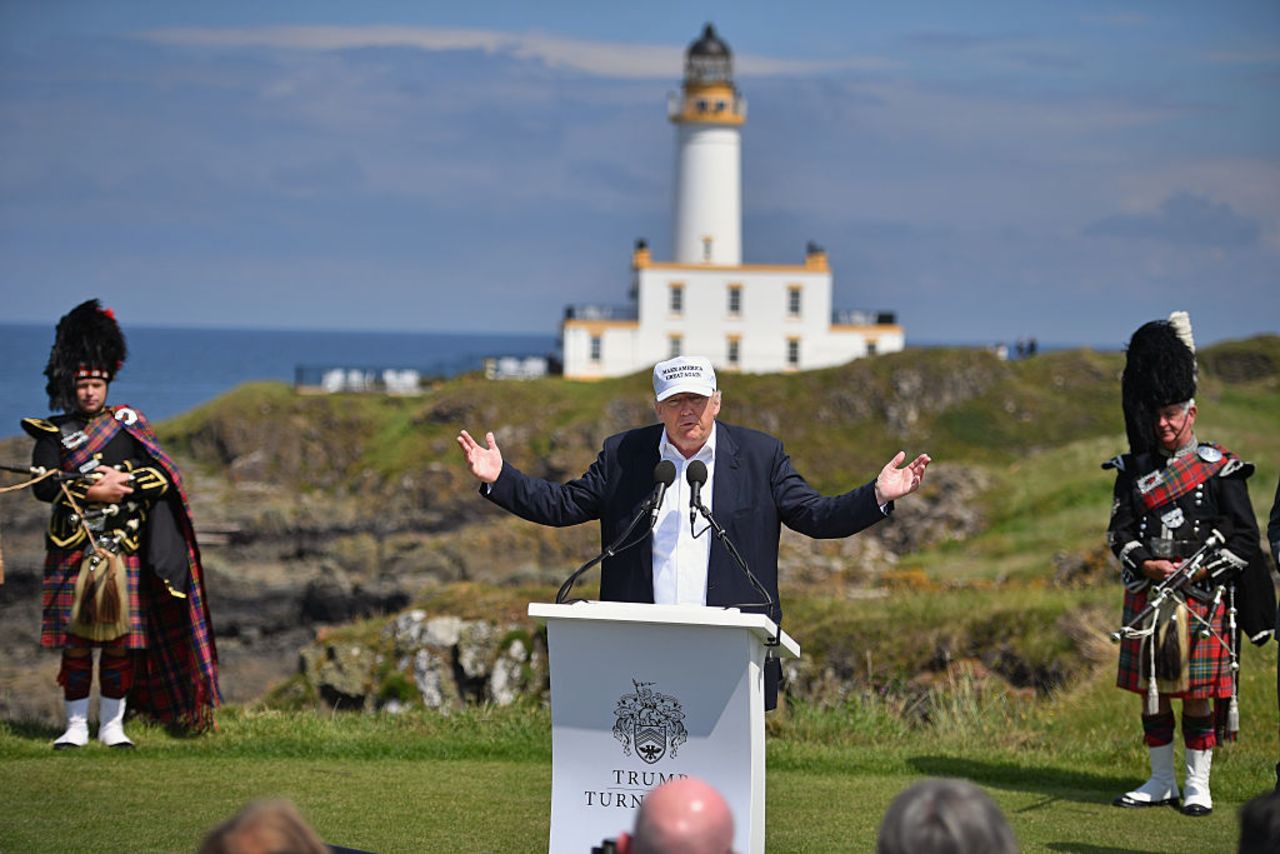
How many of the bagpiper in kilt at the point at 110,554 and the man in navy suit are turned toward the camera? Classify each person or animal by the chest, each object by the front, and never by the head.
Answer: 2

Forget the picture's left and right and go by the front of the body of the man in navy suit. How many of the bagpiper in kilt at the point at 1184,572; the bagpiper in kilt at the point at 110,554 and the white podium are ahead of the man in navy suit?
1

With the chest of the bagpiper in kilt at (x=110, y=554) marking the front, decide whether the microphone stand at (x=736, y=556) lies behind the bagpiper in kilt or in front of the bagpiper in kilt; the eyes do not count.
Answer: in front

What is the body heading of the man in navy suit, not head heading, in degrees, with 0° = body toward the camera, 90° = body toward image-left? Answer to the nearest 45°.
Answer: approximately 0°

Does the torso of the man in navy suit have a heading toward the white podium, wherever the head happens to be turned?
yes

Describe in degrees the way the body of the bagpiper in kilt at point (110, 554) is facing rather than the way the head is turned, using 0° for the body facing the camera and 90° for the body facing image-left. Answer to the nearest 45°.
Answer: approximately 0°

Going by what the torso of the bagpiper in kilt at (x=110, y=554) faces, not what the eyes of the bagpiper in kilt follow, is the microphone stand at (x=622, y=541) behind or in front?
in front
